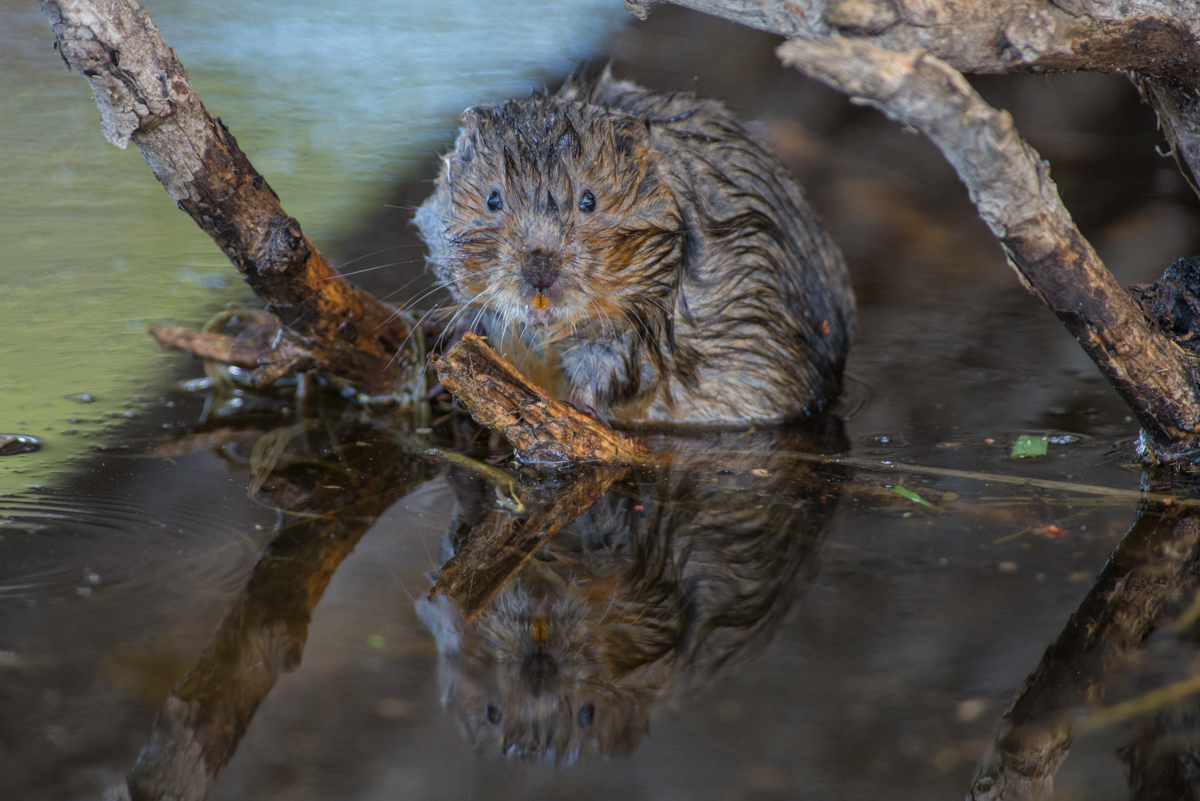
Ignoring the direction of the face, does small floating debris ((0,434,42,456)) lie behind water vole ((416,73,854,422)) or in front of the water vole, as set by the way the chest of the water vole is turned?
in front

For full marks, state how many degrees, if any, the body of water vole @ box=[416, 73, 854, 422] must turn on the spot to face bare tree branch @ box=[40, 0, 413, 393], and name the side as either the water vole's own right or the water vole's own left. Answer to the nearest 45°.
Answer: approximately 45° to the water vole's own right

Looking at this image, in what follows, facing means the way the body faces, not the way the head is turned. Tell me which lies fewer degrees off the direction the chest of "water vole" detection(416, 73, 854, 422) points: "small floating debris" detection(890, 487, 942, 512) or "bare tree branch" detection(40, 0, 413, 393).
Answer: the bare tree branch

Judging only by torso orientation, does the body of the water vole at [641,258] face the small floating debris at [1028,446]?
no

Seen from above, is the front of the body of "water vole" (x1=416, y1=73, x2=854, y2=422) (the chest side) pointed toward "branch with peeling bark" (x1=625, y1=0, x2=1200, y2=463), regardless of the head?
no

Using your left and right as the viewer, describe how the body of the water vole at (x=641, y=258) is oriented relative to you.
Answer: facing the viewer and to the left of the viewer

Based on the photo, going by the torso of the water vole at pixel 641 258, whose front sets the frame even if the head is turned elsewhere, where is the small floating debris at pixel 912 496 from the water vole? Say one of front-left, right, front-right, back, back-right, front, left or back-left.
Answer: left
